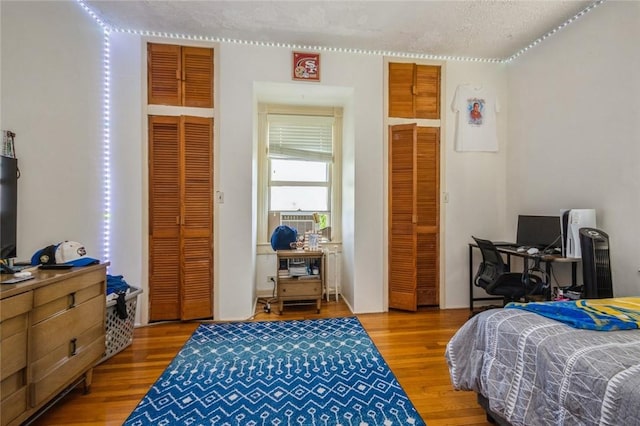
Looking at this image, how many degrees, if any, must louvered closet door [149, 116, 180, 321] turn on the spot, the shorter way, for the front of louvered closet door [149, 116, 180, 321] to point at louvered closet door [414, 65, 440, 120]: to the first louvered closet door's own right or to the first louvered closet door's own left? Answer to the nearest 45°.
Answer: approximately 90° to the first louvered closet door's own left

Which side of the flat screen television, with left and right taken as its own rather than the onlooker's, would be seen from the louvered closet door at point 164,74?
left

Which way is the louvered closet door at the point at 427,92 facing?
toward the camera

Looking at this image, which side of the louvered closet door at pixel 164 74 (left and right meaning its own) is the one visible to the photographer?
front

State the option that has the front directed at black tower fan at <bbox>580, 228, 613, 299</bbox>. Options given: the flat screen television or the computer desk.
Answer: the flat screen television

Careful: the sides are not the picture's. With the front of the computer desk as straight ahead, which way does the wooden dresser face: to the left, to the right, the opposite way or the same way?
the opposite way

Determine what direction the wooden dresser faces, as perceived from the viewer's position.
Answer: facing the viewer and to the right of the viewer

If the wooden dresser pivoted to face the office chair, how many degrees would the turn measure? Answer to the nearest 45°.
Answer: approximately 45° to its left

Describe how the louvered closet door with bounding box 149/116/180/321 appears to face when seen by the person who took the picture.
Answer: facing the viewer

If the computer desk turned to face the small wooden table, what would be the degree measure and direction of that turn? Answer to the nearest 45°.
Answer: approximately 45° to its right

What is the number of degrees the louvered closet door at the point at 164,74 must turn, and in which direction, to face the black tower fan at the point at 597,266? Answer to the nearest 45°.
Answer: approximately 45° to its left

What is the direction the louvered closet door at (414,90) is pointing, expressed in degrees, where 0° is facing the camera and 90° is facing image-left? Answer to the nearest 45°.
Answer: approximately 0°
